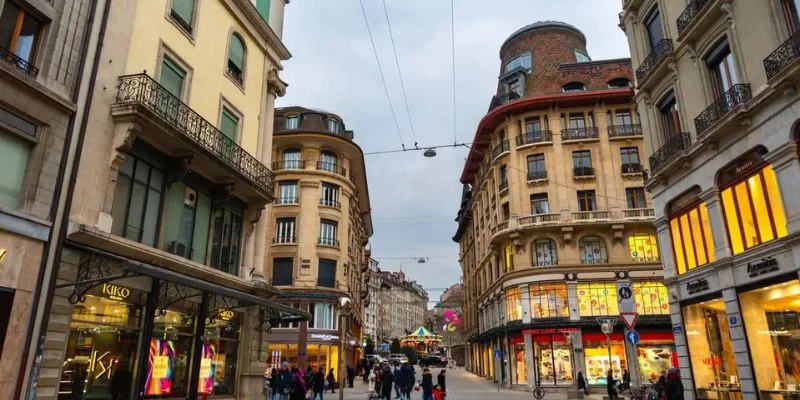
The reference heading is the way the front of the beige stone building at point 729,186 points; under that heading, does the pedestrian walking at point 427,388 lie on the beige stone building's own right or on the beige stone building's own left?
on the beige stone building's own right

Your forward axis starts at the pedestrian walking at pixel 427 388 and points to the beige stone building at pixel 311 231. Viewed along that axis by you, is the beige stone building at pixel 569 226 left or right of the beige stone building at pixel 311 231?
right

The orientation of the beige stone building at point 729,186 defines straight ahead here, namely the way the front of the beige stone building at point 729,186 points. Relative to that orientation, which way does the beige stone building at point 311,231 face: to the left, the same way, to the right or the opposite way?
to the left

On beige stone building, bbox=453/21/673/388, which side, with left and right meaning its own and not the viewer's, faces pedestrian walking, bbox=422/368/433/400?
front

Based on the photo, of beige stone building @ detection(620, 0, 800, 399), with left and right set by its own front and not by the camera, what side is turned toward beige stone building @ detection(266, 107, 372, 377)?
right

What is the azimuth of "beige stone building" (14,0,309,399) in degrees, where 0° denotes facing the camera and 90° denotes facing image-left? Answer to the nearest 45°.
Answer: approximately 315°

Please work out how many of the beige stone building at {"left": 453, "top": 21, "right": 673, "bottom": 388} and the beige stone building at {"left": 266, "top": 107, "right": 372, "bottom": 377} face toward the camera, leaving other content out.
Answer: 2

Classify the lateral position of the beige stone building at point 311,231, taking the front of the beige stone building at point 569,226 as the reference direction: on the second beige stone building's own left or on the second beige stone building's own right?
on the second beige stone building's own right

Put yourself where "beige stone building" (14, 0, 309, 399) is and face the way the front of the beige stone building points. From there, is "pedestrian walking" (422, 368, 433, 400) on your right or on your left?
on your left

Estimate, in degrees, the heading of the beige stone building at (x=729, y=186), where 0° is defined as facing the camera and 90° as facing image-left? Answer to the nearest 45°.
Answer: approximately 45°

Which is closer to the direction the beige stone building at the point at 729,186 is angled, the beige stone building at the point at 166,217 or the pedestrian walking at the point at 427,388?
the beige stone building
